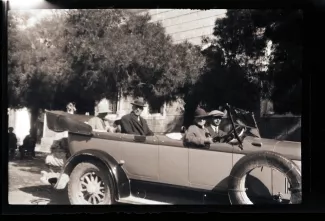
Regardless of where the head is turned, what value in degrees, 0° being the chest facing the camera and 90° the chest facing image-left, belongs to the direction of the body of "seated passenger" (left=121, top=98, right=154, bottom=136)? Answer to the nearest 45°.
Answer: approximately 315°

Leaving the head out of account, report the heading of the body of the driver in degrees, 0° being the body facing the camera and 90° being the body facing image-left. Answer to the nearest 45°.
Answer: approximately 315°

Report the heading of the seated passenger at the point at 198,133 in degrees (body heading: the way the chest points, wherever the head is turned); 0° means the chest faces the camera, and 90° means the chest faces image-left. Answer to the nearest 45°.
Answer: approximately 315°

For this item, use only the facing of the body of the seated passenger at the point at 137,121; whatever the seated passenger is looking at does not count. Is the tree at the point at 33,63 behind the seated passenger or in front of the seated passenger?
behind
